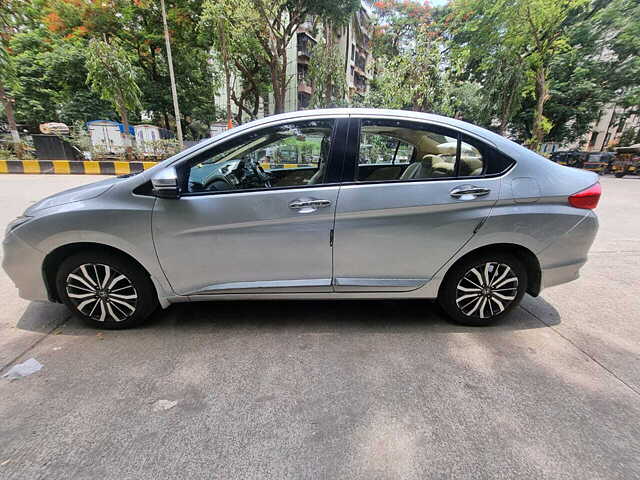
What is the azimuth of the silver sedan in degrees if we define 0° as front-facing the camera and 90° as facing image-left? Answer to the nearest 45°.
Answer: approximately 90°

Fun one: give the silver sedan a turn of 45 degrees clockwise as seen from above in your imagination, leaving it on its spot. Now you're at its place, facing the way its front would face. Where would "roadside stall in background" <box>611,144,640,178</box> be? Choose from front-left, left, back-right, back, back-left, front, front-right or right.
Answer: right

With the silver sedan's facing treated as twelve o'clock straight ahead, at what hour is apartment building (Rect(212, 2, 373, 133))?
The apartment building is roughly at 3 o'clock from the silver sedan.

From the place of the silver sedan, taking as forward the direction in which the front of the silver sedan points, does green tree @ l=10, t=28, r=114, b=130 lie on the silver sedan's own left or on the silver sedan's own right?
on the silver sedan's own right

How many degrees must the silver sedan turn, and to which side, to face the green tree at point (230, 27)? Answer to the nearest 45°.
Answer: approximately 90° to its right

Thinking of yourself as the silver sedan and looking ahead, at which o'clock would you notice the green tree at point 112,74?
The green tree is roughly at 2 o'clock from the silver sedan.

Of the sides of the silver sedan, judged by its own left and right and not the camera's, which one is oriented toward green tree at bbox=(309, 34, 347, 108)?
right

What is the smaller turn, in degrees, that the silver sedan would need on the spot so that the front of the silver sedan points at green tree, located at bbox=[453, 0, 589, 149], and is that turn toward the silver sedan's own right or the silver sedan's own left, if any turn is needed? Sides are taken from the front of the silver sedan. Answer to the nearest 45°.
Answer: approximately 135° to the silver sedan's own right

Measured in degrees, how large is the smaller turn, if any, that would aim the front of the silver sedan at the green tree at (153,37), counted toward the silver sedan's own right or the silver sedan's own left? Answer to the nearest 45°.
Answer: approximately 45° to the silver sedan's own right

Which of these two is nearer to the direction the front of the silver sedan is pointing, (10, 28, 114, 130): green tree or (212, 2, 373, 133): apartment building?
the green tree
